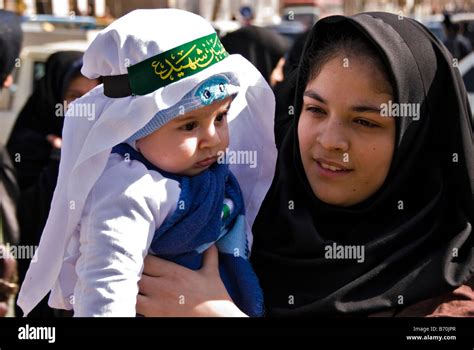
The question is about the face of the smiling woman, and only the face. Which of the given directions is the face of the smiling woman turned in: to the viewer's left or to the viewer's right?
to the viewer's left

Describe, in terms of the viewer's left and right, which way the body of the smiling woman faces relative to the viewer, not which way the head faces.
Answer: facing the viewer and to the left of the viewer

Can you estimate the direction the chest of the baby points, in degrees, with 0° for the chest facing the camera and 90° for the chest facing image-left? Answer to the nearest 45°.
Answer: approximately 315°
